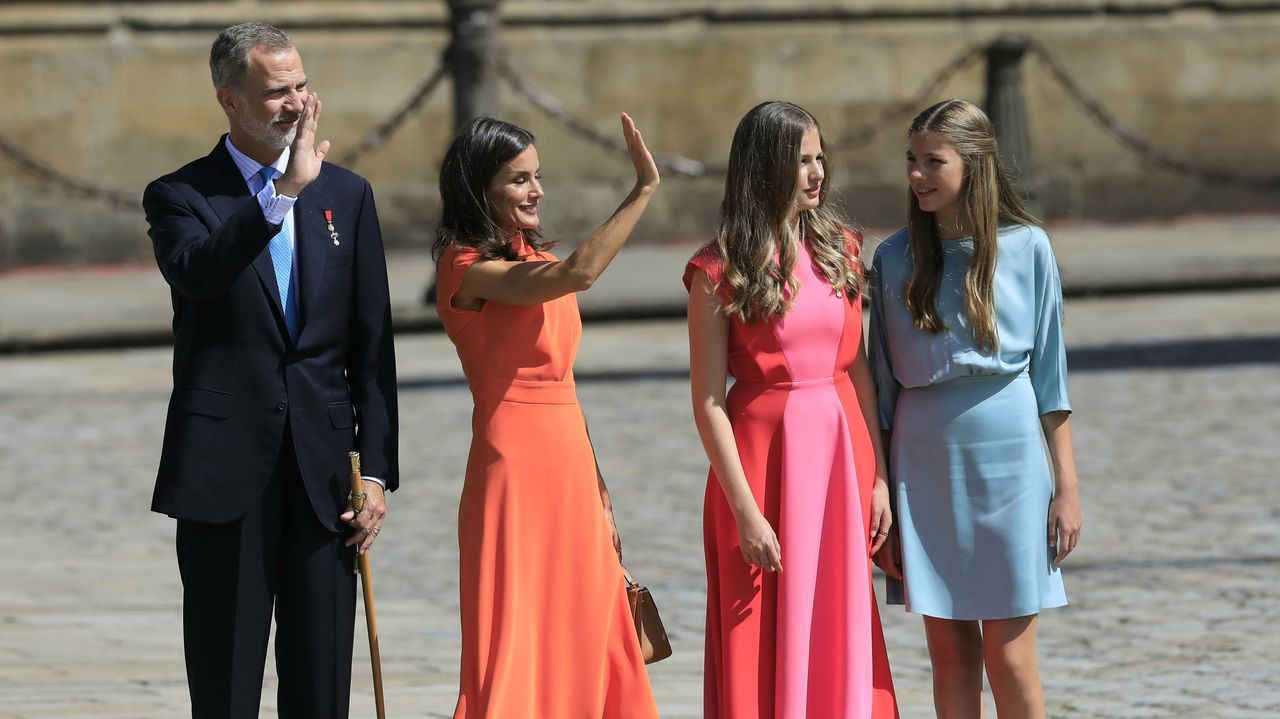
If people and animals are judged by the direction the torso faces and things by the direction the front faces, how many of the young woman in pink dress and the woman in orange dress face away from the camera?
0

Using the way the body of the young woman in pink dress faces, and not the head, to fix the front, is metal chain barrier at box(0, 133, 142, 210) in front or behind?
behind

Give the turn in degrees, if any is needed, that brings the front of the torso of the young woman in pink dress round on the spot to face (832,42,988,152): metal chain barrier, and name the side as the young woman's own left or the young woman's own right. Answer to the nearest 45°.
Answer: approximately 135° to the young woman's own left

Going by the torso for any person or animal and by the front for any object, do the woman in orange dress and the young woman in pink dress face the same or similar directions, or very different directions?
same or similar directions

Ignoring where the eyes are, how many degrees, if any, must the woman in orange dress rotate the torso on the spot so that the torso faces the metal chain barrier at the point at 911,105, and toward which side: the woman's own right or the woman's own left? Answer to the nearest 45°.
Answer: approximately 135° to the woman's own left

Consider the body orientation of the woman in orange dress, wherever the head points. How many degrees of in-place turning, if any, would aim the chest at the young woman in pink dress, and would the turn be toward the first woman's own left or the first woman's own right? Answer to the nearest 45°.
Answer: approximately 45° to the first woman's own left

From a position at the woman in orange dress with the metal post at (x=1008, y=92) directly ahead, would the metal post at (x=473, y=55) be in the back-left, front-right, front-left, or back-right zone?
front-left

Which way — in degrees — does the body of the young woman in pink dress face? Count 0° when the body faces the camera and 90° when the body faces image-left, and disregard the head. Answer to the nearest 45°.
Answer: approximately 315°

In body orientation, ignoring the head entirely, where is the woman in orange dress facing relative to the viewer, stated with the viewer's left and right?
facing the viewer and to the right of the viewer

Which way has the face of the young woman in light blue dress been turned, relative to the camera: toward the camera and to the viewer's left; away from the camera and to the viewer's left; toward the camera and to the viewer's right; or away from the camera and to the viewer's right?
toward the camera and to the viewer's left

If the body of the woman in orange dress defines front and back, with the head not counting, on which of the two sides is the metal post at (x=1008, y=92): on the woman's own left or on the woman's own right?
on the woman's own left
